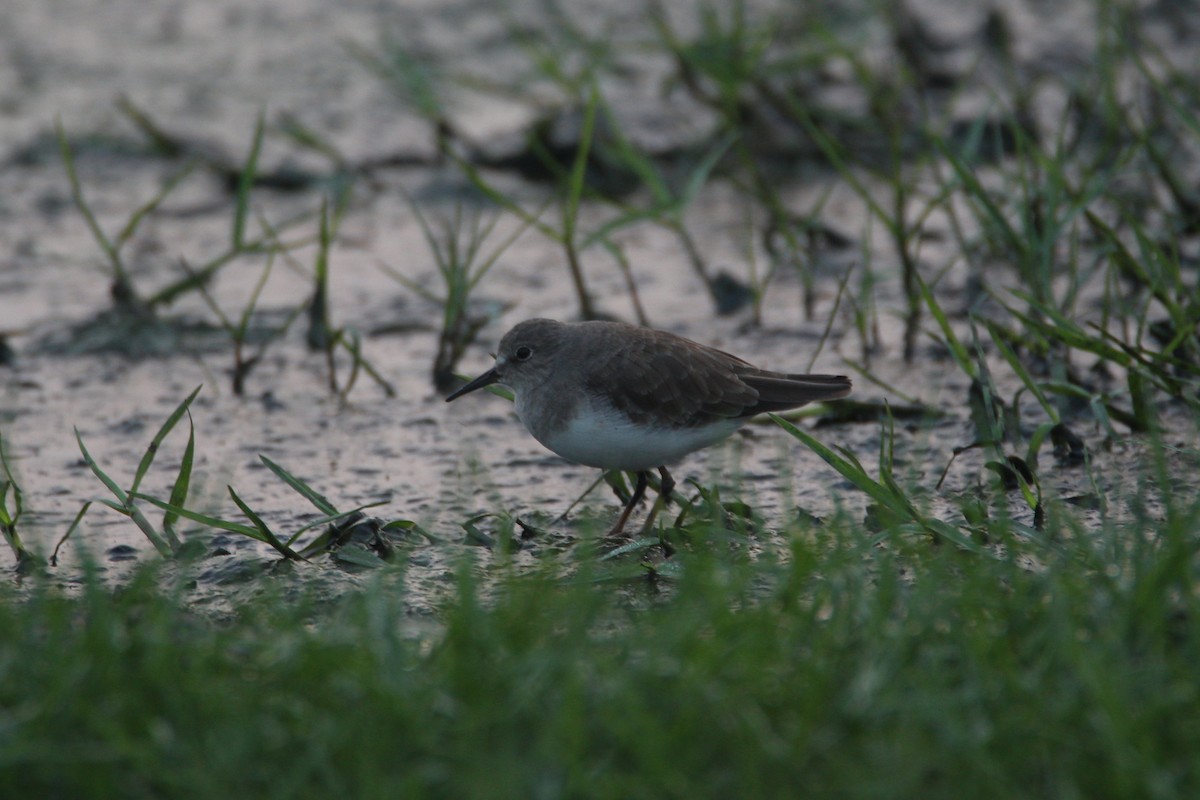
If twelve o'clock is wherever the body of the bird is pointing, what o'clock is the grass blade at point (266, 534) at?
The grass blade is roughly at 11 o'clock from the bird.

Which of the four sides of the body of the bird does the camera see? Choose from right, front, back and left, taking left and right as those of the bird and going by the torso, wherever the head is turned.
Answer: left

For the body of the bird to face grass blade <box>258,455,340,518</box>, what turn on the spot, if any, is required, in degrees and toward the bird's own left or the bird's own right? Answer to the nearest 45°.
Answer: approximately 45° to the bird's own left
